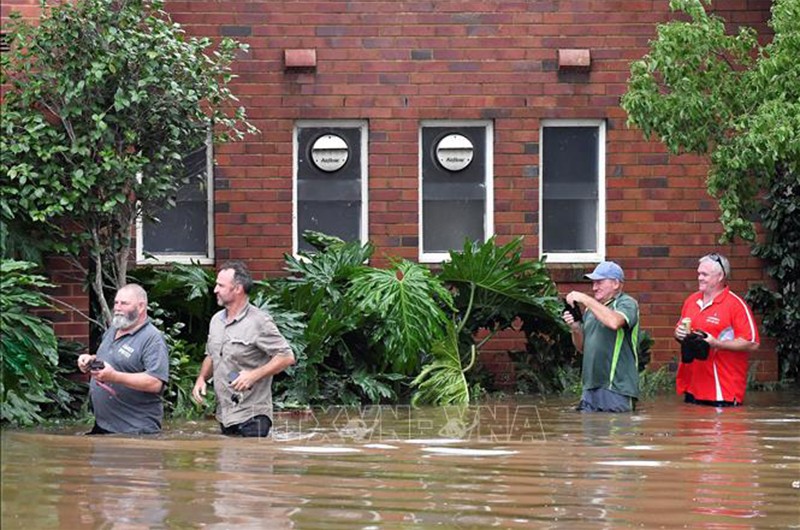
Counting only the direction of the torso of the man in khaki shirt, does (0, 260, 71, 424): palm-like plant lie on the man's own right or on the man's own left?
on the man's own right

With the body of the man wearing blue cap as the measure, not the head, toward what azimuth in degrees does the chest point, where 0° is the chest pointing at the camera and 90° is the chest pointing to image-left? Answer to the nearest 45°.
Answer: approximately 90°

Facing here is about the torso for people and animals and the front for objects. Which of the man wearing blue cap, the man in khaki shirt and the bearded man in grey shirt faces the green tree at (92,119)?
the man wearing blue cap

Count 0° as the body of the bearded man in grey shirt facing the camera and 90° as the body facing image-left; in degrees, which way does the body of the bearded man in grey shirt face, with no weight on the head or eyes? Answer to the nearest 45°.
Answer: approximately 45°

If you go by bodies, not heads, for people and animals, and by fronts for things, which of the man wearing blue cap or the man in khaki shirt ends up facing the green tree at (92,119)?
the man wearing blue cap

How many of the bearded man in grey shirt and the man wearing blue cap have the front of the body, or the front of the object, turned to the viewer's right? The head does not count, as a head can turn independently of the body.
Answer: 0
